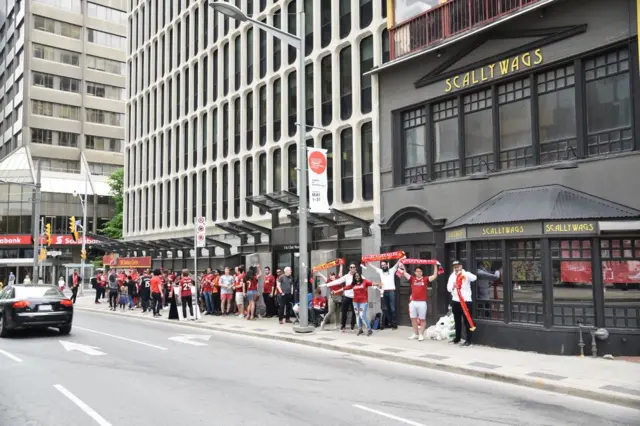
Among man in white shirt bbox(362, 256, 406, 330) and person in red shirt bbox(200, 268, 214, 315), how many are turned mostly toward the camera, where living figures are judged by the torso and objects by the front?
2

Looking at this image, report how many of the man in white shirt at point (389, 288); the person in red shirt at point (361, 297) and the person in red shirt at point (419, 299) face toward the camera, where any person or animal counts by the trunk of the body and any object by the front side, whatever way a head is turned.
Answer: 3

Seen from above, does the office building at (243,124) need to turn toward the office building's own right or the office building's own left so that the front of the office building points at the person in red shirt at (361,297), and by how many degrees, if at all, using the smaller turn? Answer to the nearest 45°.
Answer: approximately 45° to the office building's own left

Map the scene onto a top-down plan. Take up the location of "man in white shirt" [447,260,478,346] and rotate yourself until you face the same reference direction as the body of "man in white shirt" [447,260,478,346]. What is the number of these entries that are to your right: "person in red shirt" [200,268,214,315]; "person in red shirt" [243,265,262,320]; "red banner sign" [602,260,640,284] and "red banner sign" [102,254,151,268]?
3

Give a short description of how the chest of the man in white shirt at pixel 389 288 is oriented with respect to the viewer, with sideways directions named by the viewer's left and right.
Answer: facing the viewer

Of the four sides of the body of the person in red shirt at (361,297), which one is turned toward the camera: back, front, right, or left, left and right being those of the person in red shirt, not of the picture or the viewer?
front

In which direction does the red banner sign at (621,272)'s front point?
toward the camera

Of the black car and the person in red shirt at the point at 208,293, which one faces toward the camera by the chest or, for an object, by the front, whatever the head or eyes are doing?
the person in red shirt

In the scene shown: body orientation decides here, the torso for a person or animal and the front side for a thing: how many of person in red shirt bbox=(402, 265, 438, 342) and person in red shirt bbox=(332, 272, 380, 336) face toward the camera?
2

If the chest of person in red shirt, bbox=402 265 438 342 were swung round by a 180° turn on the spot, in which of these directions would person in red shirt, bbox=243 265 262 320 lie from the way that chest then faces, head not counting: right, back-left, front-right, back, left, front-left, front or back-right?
front-left

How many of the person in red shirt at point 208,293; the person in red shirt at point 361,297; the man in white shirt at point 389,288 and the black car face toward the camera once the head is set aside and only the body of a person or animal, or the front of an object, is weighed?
3

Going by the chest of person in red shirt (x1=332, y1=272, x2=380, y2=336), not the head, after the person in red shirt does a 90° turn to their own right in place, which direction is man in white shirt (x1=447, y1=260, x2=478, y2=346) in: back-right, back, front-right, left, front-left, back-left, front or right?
back-left

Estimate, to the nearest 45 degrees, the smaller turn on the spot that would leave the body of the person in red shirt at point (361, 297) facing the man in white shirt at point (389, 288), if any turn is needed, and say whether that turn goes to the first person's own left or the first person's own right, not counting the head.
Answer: approximately 135° to the first person's own left
